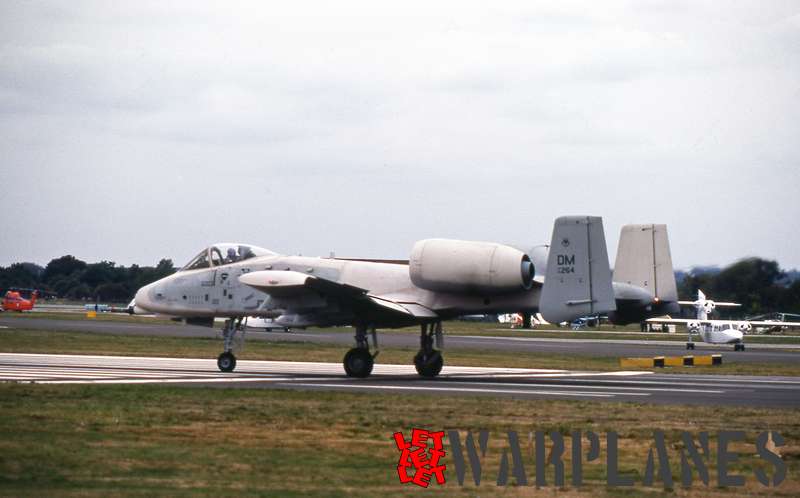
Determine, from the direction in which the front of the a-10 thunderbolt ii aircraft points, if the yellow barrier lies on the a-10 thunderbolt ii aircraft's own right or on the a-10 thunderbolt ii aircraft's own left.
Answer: on the a-10 thunderbolt ii aircraft's own right

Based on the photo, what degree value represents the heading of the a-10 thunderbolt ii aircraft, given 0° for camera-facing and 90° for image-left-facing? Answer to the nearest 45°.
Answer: approximately 135°
